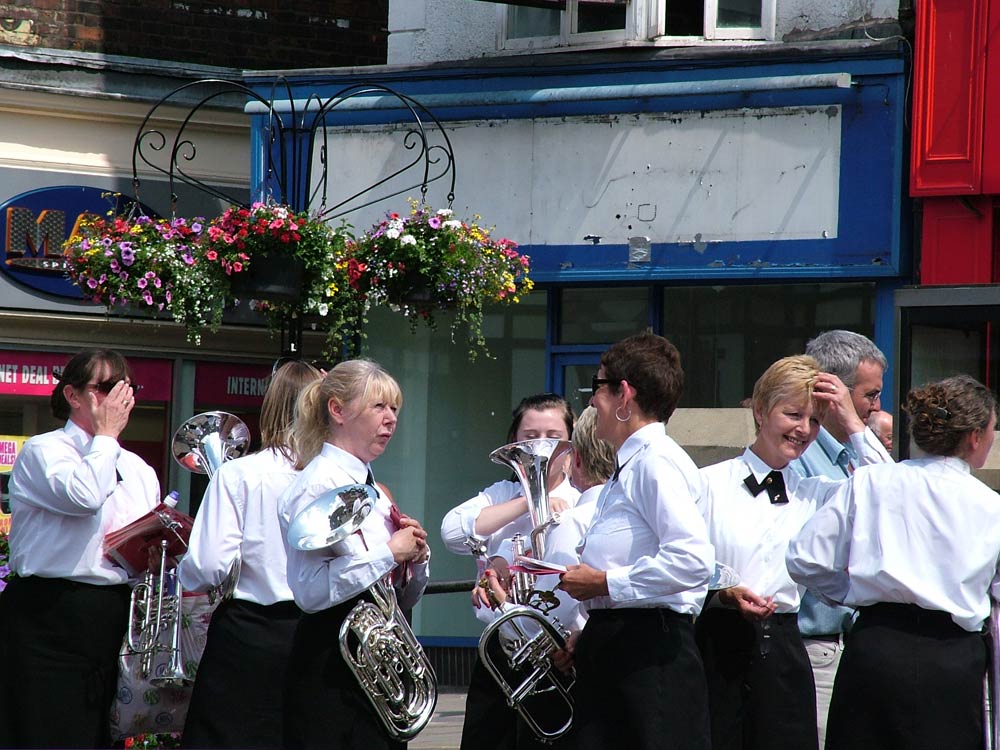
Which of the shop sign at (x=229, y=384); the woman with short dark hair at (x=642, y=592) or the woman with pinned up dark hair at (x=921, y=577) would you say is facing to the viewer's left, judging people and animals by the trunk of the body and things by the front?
the woman with short dark hair at (x=642, y=592)

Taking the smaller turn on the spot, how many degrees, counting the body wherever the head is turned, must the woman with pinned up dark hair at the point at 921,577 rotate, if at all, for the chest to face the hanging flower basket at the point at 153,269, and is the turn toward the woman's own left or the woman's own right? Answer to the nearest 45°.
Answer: approximately 90° to the woman's own left

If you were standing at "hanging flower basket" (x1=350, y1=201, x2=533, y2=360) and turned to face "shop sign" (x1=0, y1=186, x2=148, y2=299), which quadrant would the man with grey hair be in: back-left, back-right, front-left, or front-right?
back-left

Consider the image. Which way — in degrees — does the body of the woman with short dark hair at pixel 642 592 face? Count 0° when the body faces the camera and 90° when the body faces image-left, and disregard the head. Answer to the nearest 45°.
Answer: approximately 90°

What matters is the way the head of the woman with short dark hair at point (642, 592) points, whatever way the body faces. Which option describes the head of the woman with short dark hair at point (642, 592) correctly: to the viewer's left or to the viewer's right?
to the viewer's left

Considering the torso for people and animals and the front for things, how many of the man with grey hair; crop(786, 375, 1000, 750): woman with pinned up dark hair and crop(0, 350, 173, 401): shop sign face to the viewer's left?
0

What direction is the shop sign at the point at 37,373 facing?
toward the camera

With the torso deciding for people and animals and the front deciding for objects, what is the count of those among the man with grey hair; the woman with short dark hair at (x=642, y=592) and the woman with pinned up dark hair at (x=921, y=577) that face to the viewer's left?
1

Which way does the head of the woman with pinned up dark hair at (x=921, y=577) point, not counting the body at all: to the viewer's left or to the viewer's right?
to the viewer's right

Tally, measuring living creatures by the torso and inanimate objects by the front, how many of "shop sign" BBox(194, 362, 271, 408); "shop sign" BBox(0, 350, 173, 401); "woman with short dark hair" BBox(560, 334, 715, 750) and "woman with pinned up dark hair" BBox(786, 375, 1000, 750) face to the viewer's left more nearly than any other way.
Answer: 1
